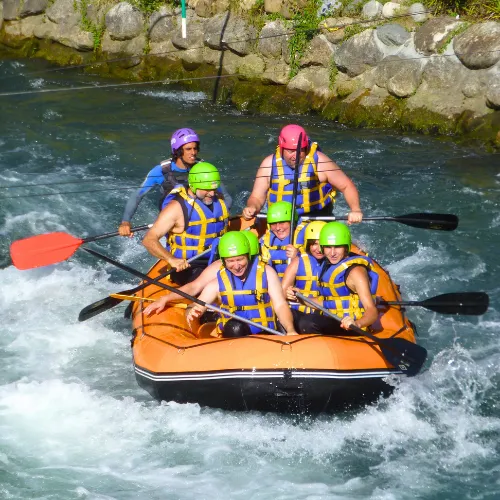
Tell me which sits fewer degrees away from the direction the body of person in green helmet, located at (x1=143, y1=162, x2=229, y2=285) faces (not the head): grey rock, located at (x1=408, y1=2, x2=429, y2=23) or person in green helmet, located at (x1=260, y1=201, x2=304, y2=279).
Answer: the person in green helmet

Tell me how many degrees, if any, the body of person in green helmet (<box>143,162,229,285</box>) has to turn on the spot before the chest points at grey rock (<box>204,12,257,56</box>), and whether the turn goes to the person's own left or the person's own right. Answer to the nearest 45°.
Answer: approximately 135° to the person's own left

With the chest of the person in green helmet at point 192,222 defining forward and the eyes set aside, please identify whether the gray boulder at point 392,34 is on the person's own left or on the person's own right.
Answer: on the person's own left

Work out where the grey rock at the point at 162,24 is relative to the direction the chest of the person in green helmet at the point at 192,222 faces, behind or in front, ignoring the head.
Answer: behind

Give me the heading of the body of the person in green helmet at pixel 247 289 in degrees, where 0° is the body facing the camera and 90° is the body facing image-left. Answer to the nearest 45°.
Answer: approximately 0°

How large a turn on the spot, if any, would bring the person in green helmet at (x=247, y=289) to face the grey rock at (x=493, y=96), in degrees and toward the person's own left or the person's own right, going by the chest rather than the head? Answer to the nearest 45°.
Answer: approximately 135° to the person's own left

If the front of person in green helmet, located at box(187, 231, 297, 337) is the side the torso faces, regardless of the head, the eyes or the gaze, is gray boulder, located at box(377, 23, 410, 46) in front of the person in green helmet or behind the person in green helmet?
behind

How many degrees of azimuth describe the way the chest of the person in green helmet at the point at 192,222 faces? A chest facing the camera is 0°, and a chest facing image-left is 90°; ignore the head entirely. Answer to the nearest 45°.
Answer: approximately 315°

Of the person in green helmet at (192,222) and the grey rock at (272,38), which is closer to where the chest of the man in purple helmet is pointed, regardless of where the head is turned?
the person in green helmet
